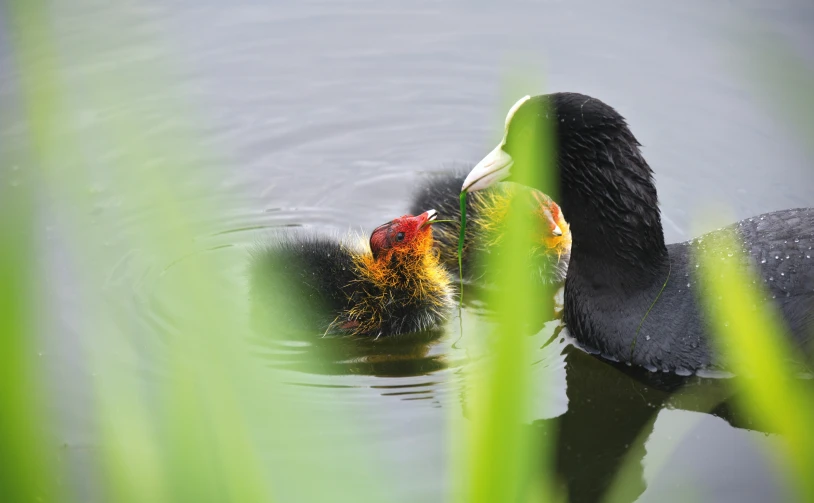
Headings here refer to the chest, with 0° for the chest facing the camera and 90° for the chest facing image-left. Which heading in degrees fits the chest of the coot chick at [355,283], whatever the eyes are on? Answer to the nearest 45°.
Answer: approximately 270°

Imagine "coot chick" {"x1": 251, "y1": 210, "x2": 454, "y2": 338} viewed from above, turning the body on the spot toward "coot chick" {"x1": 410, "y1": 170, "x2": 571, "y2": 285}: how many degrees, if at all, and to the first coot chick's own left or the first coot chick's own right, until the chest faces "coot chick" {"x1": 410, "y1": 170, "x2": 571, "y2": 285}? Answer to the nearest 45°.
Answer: approximately 45° to the first coot chick's own left
